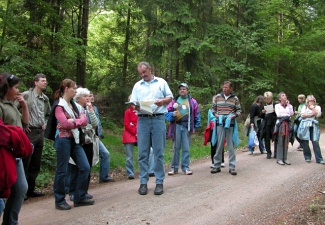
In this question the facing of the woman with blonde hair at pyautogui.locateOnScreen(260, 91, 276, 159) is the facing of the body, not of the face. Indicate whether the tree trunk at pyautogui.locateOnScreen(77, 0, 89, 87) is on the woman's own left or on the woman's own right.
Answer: on the woman's own right

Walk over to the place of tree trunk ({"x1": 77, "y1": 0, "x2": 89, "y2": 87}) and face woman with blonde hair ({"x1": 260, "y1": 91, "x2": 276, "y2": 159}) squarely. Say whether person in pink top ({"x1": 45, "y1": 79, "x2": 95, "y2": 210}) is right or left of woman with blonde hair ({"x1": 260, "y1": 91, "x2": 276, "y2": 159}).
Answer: right

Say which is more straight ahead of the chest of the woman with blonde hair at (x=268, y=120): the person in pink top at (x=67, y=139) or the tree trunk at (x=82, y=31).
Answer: the person in pink top

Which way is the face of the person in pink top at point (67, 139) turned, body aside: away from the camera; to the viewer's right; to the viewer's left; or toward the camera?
to the viewer's right
